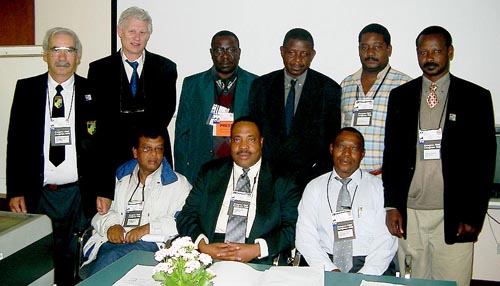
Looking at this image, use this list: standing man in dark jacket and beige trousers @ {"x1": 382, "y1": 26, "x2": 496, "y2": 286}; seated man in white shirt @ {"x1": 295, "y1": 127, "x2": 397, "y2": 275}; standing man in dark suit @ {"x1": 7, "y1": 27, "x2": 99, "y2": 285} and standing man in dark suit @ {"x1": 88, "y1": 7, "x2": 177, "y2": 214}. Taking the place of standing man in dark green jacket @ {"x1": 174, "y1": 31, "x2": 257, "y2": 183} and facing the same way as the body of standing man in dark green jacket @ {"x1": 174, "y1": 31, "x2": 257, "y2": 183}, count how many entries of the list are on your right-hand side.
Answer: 2

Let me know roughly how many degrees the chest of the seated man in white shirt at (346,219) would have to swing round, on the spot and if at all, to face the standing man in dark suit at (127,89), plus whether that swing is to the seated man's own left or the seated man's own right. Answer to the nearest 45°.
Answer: approximately 90° to the seated man's own right

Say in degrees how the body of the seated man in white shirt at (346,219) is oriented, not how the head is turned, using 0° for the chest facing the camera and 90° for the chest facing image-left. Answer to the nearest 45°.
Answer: approximately 0°

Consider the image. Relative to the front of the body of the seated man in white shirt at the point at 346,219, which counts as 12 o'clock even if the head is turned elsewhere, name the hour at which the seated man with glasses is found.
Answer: The seated man with glasses is roughly at 3 o'clock from the seated man in white shirt.
